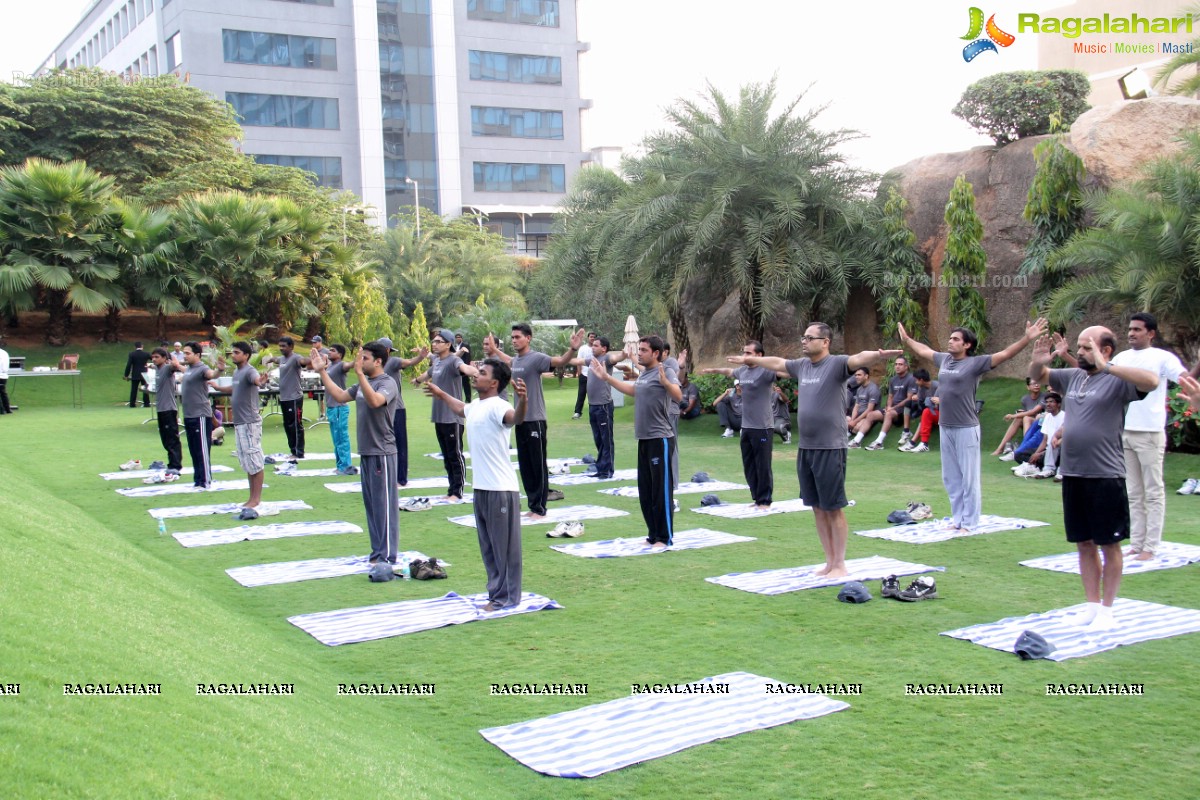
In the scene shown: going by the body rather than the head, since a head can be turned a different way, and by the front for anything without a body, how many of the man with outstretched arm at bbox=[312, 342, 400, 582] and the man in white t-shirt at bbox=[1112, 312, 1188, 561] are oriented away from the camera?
0

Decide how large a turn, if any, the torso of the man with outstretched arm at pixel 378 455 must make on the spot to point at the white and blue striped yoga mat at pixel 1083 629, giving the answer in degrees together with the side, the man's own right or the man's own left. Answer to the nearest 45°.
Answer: approximately 90° to the man's own left

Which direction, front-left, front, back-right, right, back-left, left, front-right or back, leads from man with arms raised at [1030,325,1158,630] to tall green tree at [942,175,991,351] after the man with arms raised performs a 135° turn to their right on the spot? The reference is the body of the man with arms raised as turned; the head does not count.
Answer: front

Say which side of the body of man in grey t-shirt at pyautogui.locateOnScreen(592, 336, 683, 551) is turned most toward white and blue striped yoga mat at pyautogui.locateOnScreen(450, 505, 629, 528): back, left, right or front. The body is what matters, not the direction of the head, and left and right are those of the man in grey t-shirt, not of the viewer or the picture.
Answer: right

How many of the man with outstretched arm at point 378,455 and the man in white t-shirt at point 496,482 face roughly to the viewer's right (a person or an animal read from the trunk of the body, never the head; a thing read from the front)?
0

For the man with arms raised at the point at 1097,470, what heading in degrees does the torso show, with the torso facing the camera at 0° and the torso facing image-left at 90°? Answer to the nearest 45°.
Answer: approximately 45°

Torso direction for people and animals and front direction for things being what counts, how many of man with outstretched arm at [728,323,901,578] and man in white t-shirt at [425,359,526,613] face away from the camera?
0

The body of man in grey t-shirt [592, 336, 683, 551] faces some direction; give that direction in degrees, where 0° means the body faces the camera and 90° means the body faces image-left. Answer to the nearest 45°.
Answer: approximately 45°

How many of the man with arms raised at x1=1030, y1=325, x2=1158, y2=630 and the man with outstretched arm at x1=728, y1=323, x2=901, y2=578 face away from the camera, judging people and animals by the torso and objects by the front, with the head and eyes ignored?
0

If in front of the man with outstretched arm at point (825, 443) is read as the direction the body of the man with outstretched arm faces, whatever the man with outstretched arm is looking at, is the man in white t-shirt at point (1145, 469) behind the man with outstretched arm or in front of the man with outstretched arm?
behind
